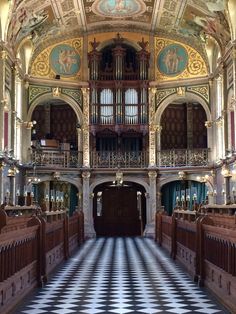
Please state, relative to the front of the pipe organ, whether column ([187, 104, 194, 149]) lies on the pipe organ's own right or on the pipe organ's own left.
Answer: on the pipe organ's own left

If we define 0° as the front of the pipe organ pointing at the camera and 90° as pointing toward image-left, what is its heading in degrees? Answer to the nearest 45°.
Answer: approximately 0°

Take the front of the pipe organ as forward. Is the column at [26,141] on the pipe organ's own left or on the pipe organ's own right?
on the pipe organ's own right

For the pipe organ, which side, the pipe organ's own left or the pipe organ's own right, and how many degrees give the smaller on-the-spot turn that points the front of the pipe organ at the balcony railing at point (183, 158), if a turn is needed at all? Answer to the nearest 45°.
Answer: approximately 90° to the pipe organ's own left

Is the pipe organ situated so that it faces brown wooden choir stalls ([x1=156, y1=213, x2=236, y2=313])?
yes
